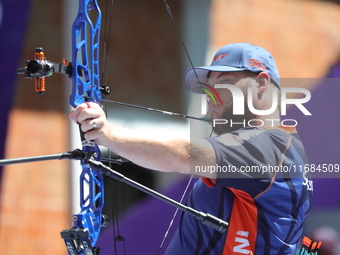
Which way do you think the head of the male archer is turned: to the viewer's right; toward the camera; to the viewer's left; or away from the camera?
to the viewer's left

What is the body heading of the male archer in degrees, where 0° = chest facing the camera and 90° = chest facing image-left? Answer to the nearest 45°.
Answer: approximately 90°
